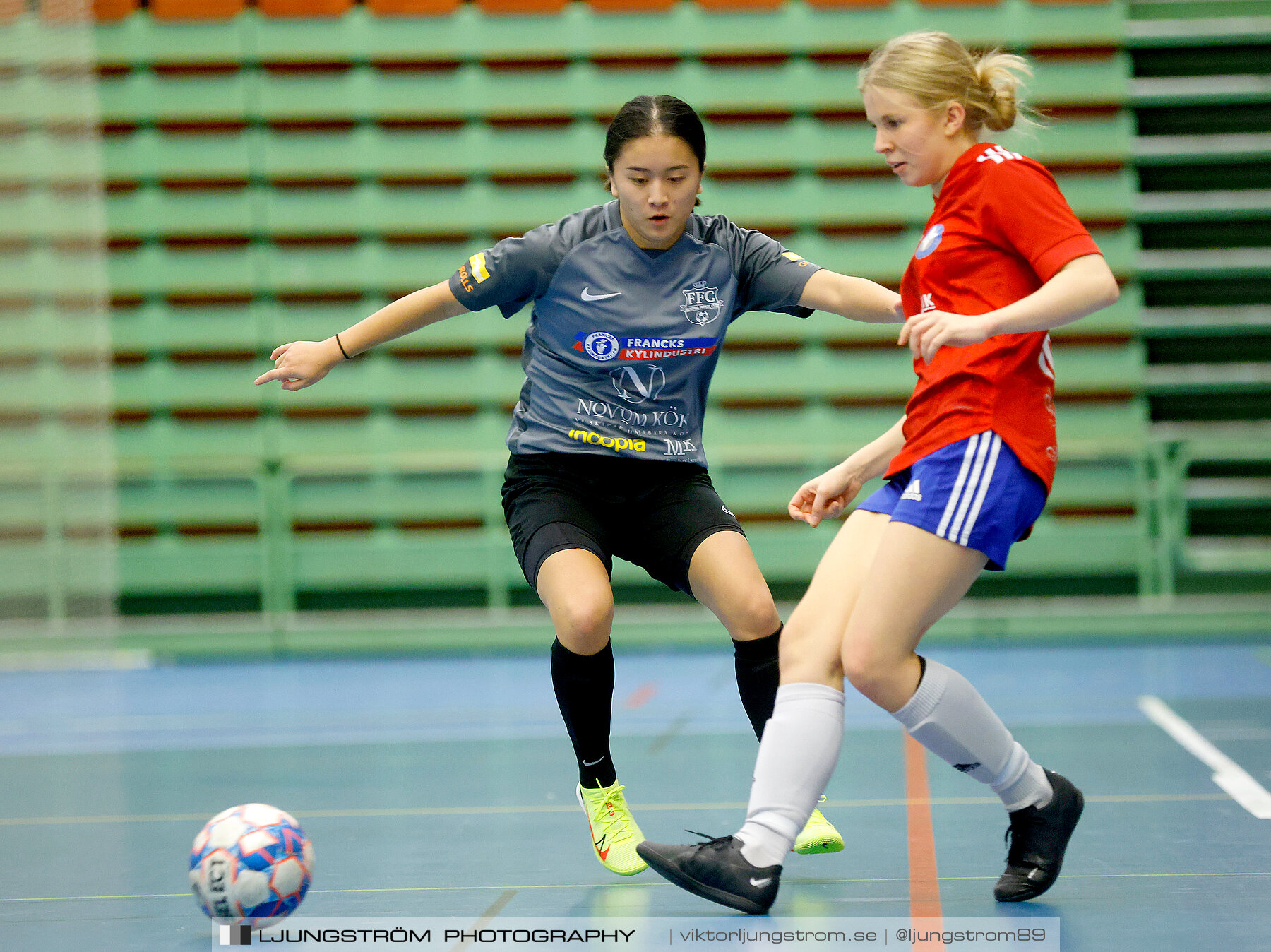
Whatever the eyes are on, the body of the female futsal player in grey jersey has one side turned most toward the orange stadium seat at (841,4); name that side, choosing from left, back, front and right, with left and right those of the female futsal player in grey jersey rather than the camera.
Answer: back

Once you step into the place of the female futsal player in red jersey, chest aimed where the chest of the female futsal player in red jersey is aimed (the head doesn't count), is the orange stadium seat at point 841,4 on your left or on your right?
on your right

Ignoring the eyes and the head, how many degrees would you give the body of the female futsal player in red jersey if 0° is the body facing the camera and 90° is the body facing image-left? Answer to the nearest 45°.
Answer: approximately 90°

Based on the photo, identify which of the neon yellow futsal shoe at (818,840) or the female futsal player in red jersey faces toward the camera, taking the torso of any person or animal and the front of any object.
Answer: the neon yellow futsal shoe

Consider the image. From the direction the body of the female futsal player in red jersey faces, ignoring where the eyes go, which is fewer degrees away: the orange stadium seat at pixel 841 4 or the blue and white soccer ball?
the blue and white soccer ball

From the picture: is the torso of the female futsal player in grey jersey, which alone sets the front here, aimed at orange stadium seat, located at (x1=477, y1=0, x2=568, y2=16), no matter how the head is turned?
no

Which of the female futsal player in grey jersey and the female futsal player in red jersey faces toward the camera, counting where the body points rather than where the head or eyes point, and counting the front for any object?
the female futsal player in grey jersey

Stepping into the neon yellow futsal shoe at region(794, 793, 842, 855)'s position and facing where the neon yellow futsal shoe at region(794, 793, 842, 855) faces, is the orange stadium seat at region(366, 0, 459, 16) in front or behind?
behind

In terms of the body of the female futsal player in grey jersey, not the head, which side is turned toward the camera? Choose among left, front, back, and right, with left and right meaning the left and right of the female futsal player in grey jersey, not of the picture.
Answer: front

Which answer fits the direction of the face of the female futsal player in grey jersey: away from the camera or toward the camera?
toward the camera

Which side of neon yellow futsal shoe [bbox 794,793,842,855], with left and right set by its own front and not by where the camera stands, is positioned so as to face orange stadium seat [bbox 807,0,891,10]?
back
